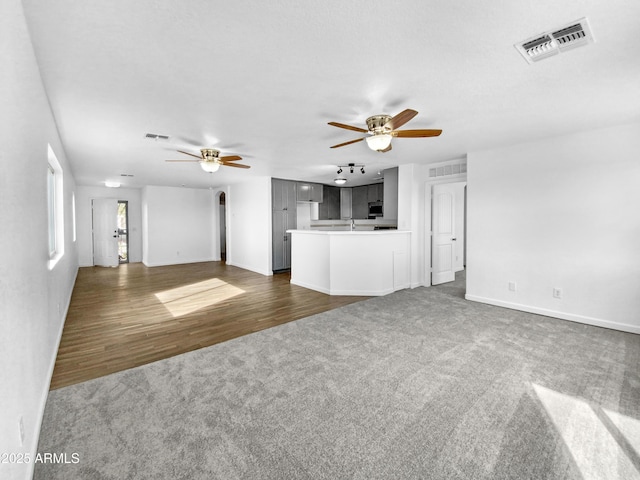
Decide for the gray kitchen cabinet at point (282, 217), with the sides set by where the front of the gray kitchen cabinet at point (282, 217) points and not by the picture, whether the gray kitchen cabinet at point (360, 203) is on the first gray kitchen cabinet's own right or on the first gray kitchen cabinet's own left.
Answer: on the first gray kitchen cabinet's own left

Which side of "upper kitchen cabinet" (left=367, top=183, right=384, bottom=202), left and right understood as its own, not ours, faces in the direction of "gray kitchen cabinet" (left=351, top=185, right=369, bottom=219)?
right

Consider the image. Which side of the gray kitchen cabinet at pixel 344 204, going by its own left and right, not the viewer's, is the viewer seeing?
front

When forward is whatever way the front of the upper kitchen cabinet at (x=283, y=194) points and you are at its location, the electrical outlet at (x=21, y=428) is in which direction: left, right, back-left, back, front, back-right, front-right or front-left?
front-right

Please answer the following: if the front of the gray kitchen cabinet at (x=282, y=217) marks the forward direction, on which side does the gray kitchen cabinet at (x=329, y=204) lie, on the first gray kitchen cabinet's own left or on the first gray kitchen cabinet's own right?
on the first gray kitchen cabinet's own left

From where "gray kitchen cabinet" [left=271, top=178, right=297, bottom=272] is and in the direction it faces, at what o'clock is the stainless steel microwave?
The stainless steel microwave is roughly at 10 o'clock from the gray kitchen cabinet.

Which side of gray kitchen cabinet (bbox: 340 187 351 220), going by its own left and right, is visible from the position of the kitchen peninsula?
front

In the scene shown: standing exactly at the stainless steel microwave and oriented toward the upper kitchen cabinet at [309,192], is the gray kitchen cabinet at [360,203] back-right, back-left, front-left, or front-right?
front-right

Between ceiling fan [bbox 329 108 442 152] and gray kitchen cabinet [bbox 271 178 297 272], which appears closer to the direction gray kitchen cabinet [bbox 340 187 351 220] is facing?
the ceiling fan

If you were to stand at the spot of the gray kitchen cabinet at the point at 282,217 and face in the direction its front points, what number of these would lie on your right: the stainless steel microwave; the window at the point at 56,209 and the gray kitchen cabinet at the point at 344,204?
1

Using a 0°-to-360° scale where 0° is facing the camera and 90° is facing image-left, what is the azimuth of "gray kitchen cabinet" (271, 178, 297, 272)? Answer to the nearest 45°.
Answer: approximately 315°

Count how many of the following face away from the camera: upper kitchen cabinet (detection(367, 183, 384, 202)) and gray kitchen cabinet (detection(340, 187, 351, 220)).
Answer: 0

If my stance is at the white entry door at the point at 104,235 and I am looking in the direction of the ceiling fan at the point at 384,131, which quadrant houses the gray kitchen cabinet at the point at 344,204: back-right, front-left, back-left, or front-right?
front-left

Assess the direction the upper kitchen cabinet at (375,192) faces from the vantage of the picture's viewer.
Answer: facing the viewer and to the left of the viewer

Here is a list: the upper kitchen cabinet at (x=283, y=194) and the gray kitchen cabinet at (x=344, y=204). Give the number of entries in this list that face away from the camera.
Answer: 0

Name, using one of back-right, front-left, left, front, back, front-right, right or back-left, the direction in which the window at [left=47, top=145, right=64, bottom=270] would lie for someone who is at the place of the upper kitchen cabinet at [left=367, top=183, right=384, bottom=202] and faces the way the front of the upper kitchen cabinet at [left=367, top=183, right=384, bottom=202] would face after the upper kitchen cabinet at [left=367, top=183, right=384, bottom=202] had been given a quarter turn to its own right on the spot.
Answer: left

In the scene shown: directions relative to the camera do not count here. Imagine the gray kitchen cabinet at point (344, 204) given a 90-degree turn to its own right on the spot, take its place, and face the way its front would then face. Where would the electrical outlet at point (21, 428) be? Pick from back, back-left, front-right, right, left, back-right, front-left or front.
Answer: left

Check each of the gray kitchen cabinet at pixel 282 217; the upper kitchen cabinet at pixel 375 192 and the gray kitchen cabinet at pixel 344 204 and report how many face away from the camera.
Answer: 0
